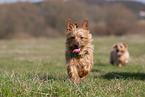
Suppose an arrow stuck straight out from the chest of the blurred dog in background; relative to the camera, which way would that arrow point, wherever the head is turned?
toward the camera

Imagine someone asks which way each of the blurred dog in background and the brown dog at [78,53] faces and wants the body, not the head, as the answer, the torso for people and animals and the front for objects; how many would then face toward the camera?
2

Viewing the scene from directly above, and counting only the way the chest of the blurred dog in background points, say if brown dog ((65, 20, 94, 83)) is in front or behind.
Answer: in front

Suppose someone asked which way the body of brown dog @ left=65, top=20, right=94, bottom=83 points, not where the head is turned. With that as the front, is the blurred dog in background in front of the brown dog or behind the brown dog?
behind

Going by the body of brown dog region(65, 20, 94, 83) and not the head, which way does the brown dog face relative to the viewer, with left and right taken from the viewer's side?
facing the viewer

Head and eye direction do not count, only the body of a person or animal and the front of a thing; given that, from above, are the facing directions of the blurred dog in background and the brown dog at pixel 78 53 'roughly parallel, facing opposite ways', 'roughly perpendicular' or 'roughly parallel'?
roughly parallel
